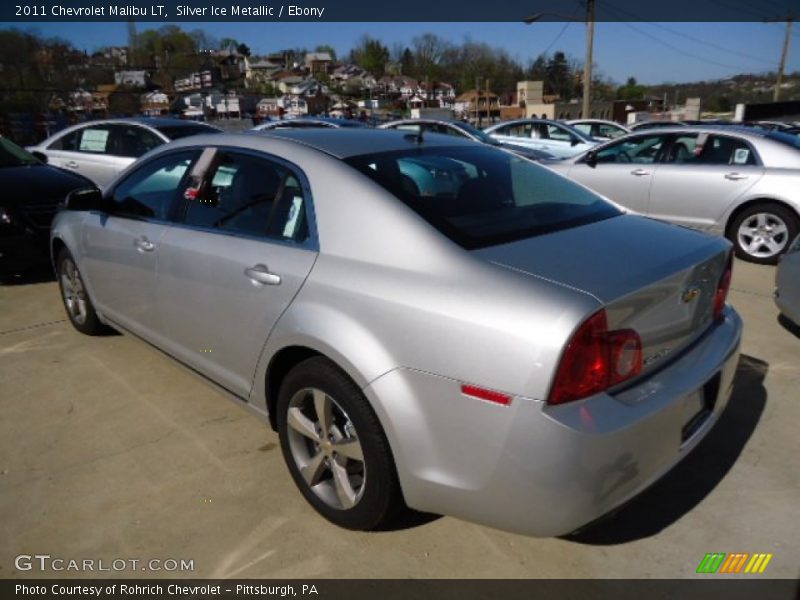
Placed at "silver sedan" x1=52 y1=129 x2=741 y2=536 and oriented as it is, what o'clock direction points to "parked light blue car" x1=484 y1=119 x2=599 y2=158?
The parked light blue car is roughly at 2 o'clock from the silver sedan.

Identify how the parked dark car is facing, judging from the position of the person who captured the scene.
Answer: facing to the right of the viewer

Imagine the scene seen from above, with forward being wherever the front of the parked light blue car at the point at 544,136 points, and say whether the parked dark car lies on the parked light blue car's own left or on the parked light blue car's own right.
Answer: on the parked light blue car's own right

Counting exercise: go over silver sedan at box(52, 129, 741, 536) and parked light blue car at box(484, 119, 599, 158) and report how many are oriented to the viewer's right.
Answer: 1

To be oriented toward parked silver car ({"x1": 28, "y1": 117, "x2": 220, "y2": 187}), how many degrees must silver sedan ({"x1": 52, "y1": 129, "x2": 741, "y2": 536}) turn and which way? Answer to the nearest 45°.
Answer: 0° — it already faces it

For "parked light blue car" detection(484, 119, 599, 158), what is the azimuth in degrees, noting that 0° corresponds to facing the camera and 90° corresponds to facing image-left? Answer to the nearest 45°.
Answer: approximately 270°

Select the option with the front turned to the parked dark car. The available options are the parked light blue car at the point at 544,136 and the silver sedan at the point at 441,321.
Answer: the silver sedan
